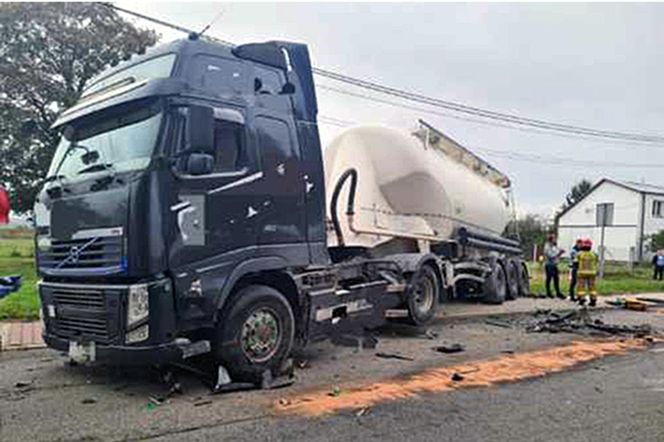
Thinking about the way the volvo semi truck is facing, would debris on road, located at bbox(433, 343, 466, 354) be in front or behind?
behind

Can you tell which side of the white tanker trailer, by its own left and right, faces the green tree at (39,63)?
right

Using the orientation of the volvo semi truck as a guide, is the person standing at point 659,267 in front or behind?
behind

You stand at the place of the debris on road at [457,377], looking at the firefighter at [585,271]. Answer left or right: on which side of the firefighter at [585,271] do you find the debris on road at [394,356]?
left

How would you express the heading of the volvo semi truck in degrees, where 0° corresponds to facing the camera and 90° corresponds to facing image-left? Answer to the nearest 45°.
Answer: approximately 45°

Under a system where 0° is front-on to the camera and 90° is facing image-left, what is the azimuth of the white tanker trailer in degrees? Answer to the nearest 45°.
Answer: approximately 45°

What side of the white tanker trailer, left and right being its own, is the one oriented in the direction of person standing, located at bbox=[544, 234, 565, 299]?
back

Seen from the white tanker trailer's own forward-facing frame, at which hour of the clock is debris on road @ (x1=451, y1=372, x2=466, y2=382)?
The debris on road is roughly at 10 o'clock from the white tanker trailer.
